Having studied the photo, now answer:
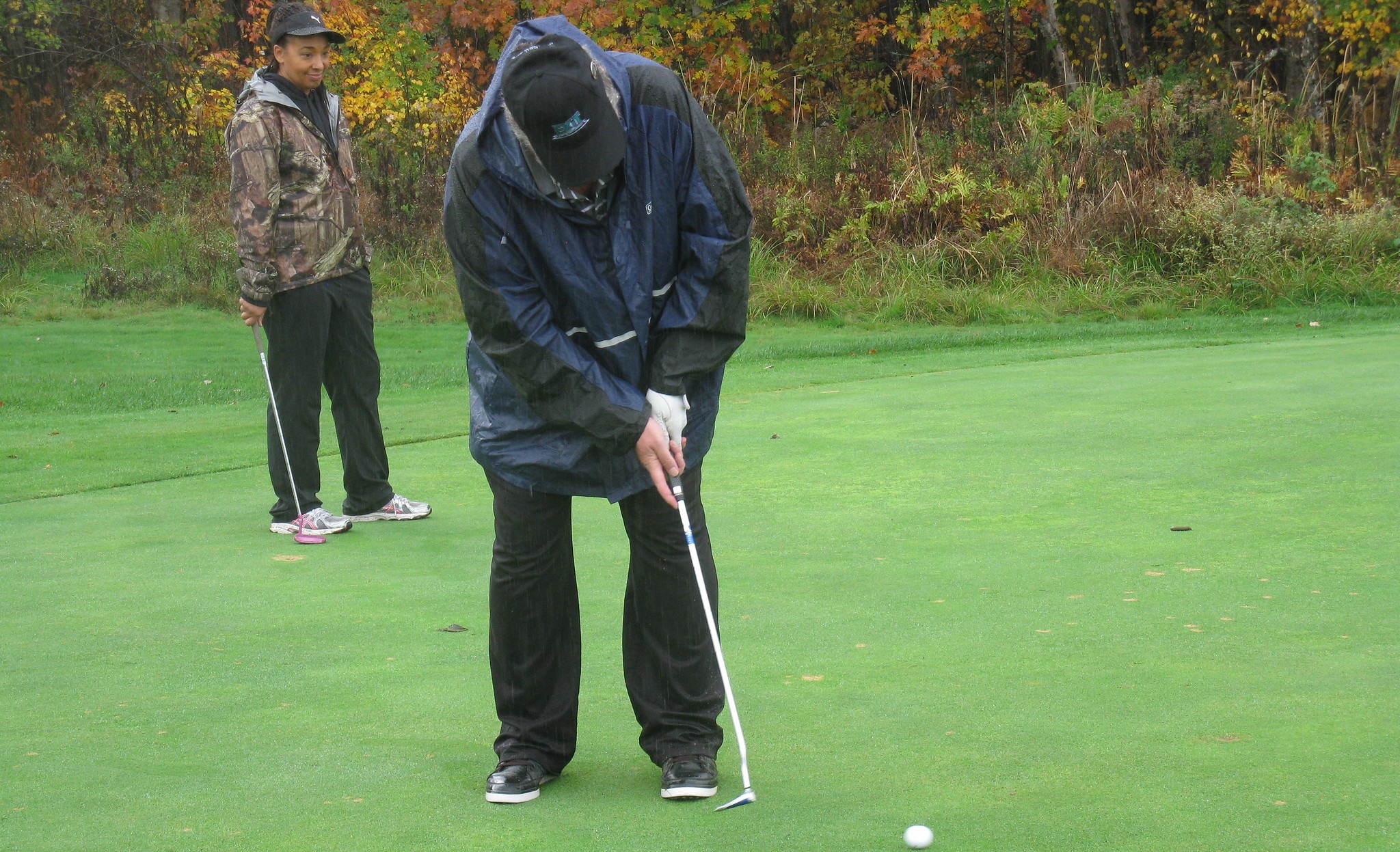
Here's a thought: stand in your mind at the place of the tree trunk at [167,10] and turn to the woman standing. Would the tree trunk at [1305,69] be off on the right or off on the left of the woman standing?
left

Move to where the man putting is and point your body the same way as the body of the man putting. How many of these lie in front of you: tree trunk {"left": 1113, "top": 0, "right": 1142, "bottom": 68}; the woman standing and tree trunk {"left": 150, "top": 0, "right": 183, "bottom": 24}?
0

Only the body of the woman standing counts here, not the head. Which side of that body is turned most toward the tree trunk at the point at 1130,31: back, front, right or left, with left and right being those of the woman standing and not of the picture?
left

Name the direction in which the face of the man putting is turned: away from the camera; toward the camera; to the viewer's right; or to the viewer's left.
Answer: toward the camera

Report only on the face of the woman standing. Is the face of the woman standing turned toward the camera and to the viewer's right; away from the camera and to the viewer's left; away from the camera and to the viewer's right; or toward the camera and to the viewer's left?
toward the camera and to the viewer's right

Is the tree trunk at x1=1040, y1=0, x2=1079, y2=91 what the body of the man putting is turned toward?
no

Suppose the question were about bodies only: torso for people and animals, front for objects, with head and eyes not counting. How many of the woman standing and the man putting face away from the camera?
0

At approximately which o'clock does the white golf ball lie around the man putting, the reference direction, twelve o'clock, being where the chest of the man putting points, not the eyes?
The white golf ball is roughly at 11 o'clock from the man putting.

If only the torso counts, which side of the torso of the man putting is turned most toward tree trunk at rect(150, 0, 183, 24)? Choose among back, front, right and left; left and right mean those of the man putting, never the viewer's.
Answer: back

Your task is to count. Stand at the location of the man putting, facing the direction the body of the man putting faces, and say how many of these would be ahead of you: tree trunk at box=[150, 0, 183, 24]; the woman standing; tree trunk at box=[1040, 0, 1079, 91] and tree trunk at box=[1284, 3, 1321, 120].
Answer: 0

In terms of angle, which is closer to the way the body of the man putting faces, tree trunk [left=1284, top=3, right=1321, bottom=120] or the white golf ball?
the white golf ball

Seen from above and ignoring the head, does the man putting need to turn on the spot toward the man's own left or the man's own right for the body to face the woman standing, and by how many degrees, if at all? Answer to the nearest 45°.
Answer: approximately 180°

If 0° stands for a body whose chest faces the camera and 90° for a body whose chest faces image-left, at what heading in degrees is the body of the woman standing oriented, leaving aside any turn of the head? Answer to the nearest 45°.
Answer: approximately 315°

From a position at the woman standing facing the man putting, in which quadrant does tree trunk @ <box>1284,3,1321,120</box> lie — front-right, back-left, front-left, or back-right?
back-left

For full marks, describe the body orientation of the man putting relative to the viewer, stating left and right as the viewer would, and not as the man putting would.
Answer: facing the viewer

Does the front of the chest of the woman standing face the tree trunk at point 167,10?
no

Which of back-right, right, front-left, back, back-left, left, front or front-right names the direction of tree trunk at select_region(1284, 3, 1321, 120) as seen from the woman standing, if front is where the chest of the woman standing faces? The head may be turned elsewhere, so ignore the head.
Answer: left

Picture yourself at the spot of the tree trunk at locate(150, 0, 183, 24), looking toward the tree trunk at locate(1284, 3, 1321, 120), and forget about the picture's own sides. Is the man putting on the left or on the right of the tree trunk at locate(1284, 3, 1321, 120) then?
right
